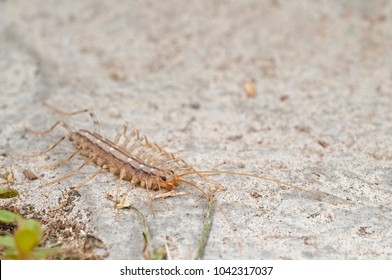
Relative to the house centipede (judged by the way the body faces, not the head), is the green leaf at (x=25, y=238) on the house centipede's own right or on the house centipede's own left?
on the house centipede's own right

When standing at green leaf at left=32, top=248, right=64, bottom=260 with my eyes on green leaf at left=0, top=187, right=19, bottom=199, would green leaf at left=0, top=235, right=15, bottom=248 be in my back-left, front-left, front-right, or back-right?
front-left

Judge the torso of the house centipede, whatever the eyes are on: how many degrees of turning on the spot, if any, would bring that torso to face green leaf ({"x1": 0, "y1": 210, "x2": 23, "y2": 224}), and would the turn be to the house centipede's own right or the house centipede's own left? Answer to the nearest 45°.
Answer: approximately 90° to the house centipede's own right

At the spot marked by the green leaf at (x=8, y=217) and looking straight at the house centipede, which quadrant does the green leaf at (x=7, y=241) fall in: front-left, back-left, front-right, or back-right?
back-right

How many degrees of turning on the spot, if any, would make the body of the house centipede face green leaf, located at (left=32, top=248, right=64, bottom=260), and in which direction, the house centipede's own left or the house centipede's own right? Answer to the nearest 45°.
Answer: approximately 90° to the house centipede's own right

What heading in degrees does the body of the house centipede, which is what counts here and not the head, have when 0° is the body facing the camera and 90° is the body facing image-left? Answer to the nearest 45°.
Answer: approximately 315°

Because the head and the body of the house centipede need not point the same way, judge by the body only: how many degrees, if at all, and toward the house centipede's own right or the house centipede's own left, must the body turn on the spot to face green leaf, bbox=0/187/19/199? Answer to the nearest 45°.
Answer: approximately 90° to the house centipede's own right

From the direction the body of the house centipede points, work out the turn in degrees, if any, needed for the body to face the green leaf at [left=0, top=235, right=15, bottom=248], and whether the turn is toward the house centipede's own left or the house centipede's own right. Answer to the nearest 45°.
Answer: approximately 90° to the house centipede's own right
